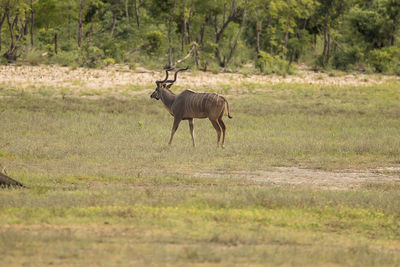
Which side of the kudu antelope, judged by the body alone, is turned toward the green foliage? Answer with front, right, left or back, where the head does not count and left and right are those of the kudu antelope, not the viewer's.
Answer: right

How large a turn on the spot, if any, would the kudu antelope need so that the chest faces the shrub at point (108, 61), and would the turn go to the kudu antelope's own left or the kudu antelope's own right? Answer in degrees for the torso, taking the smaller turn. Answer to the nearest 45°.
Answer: approximately 90° to the kudu antelope's own right

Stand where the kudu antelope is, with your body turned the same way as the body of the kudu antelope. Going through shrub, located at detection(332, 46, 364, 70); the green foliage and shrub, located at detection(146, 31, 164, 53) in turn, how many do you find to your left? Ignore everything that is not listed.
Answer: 0

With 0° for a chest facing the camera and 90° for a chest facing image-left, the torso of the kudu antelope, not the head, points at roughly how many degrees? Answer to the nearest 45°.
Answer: approximately 90°

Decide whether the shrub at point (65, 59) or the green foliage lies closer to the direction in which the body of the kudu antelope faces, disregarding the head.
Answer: the shrub

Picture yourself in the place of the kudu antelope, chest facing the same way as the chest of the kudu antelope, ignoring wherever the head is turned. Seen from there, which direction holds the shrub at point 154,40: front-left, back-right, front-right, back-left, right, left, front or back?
right

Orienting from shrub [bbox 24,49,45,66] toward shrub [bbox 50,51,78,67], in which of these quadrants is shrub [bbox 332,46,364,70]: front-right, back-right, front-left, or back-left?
front-left

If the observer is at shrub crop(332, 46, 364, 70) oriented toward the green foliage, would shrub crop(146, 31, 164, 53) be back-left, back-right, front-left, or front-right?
front-right

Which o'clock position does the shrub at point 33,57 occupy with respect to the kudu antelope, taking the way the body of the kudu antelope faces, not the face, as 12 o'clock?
The shrub is roughly at 2 o'clock from the kudu antelope.

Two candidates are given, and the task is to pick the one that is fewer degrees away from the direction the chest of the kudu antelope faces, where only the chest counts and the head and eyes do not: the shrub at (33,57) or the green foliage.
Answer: the shrub

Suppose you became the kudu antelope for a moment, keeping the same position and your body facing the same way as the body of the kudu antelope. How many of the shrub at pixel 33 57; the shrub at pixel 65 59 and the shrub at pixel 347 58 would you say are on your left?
0

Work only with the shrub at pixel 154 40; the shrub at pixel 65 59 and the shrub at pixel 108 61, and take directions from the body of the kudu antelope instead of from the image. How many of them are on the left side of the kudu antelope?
0

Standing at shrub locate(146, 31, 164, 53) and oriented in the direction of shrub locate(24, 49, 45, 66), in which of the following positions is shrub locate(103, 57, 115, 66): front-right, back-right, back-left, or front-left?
front-left
